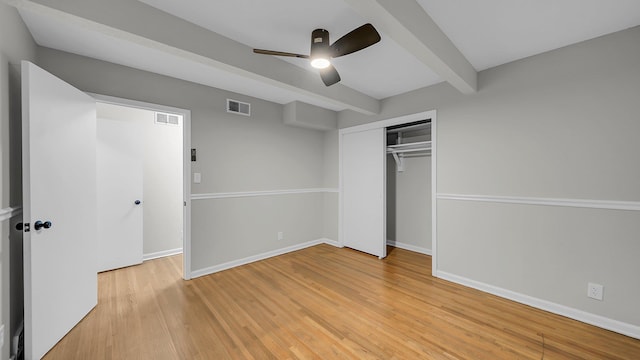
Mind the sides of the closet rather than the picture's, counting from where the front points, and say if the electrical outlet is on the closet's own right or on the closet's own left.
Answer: on the closet's own left

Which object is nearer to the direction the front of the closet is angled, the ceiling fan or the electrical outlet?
the ceiling fan

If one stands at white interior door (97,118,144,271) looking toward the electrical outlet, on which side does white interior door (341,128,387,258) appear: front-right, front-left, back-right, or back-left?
front-left

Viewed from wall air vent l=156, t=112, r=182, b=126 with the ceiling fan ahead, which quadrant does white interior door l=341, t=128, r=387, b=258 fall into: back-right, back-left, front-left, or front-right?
front-left

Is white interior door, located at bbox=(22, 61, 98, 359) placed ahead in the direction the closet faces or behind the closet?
ahead

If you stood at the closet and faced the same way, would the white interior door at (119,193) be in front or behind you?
in front

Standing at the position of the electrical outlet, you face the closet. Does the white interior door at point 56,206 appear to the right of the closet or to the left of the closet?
left

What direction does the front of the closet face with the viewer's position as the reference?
facing the viewer and to the left of the viewer
